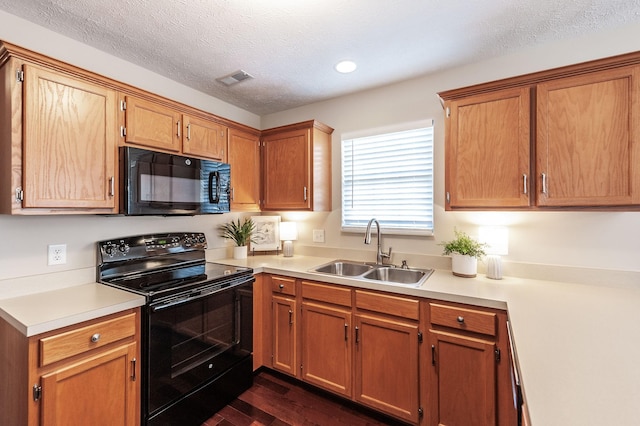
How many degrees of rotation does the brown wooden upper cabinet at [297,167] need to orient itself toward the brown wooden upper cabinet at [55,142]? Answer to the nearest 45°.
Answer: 0° — it already faces it

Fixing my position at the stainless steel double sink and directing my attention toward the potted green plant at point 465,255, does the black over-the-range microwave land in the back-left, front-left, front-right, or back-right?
back-right

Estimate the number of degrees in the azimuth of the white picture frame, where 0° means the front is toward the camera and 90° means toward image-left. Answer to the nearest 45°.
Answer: approximately 0°

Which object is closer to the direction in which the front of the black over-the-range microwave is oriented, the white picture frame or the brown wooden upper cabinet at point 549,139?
the brown wooden upper cabinet

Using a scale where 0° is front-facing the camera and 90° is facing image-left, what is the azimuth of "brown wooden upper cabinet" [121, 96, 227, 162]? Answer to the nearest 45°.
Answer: approximately 315°

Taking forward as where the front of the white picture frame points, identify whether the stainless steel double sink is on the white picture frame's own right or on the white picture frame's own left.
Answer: on the white picture frame's own left

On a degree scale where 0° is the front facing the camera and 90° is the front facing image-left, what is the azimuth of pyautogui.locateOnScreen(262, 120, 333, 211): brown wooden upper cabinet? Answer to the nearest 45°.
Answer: approximately 45°

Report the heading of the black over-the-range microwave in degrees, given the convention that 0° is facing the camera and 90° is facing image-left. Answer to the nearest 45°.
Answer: approximately 315°
